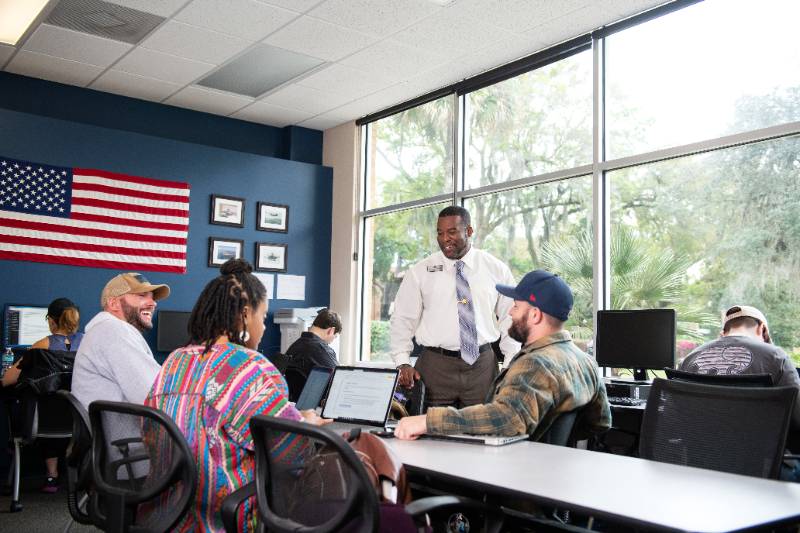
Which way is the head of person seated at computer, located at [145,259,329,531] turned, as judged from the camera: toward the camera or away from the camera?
away from the camera

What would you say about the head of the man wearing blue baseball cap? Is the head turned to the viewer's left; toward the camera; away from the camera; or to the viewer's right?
to the viewer's left

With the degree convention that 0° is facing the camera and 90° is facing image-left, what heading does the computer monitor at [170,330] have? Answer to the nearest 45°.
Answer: approximately 315°

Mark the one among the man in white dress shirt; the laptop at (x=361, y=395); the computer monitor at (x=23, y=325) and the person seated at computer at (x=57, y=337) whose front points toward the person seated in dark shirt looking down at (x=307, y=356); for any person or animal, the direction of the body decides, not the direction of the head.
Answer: the computer monitor

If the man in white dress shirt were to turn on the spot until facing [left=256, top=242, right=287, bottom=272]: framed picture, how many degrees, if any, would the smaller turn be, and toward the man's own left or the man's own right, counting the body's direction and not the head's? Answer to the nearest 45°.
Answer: approximately 135° to the man's own right

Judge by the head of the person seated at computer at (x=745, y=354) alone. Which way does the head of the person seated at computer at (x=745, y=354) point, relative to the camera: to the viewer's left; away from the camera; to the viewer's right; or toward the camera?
away from the camera

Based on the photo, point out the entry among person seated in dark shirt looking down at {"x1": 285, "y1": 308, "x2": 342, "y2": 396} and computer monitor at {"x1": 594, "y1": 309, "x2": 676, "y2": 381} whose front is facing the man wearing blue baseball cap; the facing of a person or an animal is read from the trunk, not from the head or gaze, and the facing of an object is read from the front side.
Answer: the computer monitor

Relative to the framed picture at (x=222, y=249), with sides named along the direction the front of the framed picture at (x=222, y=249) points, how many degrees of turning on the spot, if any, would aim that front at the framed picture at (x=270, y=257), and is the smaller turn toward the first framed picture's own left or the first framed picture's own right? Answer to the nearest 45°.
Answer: approximately 45° to the first framed picture's own left
